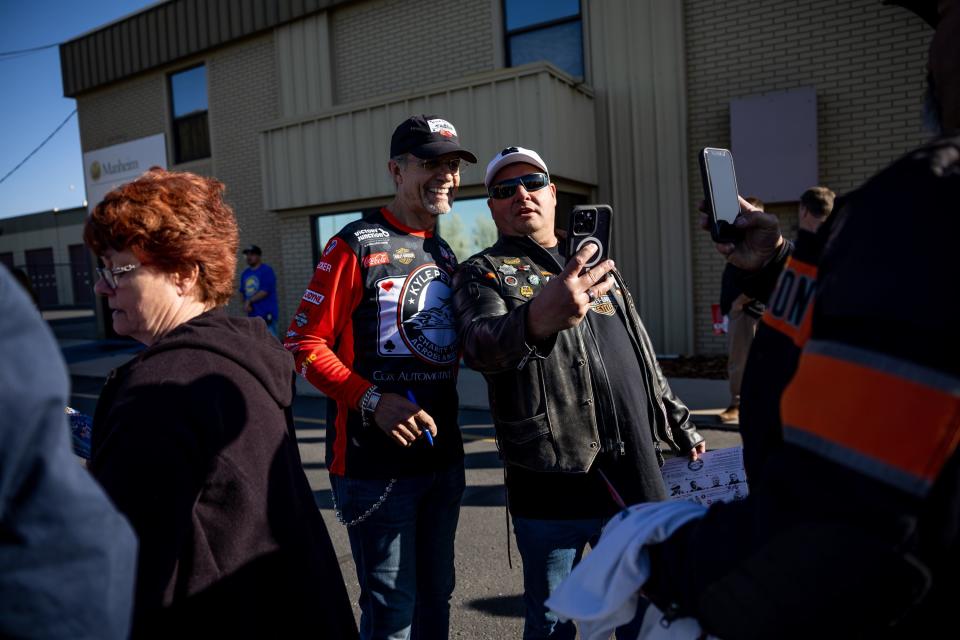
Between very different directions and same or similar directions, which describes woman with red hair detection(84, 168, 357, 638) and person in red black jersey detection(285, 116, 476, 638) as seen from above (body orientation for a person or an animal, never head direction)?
very different directions

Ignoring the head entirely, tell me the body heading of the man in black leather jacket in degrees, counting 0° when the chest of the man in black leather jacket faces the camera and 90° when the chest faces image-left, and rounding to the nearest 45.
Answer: approximately 315°

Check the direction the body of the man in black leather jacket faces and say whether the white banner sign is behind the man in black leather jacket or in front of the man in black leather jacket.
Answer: behind

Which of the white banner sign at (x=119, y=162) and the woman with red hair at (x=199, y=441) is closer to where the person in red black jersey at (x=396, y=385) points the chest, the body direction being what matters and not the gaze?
the woman with red hair

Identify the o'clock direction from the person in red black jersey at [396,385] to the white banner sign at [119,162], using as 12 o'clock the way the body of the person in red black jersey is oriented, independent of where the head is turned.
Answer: The white banner sign is roughly at 7 o'clock from the person in red black jersey.

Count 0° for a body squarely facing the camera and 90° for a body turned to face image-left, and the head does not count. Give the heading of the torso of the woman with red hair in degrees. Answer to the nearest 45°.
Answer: approximately 135°

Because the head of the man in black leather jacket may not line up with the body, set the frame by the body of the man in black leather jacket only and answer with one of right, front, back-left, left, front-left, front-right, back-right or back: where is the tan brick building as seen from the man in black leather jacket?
back-left

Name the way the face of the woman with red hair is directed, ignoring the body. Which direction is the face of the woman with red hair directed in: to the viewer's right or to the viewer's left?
to the viewer's left
